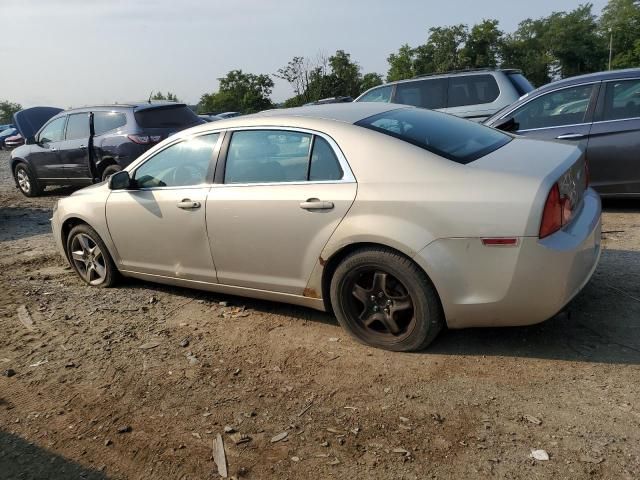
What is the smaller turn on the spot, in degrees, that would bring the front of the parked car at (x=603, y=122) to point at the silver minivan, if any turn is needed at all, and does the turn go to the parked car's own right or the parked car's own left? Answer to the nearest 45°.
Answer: approximately 45° to the parked car's own right

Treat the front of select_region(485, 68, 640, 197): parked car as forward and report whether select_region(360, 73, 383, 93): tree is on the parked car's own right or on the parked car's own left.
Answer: on the parked car's own right

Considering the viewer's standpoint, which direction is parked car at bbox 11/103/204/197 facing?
facing away from the viewer and to the left of the viewer

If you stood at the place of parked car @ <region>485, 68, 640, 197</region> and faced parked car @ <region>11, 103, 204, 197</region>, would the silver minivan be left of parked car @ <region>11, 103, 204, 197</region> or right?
right

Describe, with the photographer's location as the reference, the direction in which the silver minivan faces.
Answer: facing away from the viewer and to the left of the viewer

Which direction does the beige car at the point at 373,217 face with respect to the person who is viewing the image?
facing away from the viewer and to the left of the viewer

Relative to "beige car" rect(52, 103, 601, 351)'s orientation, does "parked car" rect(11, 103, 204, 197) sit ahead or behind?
ahead

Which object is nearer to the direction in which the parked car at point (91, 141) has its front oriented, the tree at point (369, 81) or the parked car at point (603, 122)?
the tree

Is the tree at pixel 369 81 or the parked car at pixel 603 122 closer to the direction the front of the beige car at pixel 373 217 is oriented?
the tree

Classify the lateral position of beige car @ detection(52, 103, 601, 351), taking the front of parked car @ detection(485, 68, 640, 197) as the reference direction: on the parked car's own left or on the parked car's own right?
on the parked car's own left

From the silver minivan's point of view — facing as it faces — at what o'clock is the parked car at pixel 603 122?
The parked car is roughly at 7 o'clock from the silver minivan.

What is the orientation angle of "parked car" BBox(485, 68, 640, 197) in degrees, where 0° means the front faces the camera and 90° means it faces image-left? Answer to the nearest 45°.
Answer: approximately 90°

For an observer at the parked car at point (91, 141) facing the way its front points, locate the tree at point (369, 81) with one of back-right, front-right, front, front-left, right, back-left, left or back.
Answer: right

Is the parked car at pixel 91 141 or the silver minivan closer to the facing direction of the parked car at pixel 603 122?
the parked car

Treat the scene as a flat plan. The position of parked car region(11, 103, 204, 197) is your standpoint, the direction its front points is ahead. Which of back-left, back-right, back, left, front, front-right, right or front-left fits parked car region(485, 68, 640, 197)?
back
